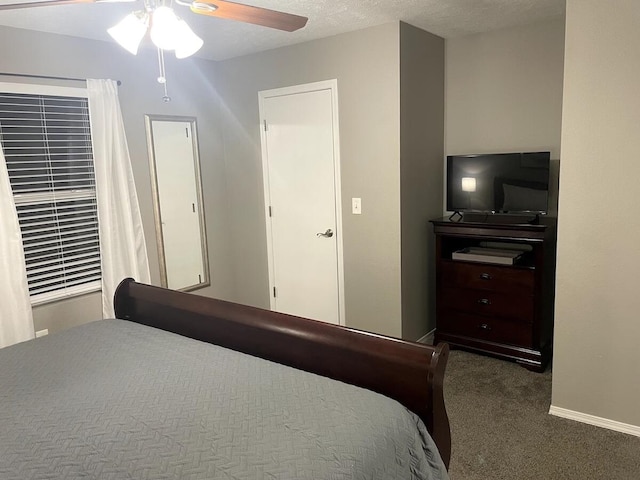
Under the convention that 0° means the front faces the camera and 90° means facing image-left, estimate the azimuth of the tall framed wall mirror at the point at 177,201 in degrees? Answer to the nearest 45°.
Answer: approximately 315°

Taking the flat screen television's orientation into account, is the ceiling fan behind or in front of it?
in front

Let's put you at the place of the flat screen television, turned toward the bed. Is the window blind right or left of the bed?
right

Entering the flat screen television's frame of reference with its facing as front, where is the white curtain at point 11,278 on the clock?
The white curtain is roughly at 2 o'clock from the flat screen television.

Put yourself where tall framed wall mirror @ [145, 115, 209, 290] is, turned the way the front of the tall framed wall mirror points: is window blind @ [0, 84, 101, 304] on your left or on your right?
on your right

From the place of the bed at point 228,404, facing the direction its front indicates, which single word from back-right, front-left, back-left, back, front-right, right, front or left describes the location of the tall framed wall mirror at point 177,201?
front-left

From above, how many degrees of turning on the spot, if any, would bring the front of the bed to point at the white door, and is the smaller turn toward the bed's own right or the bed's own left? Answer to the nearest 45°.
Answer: approximately 45° to the bed's own left

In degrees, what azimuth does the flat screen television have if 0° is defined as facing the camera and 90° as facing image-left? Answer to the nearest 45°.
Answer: approximately 0°

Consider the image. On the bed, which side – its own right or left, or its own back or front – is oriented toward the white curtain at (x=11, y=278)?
left

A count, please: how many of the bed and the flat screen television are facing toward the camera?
1

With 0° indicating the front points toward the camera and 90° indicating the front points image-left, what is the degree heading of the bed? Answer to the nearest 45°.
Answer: approximately 225°

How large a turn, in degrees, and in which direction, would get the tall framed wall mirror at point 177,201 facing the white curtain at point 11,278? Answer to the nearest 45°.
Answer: approximately 90° to its right

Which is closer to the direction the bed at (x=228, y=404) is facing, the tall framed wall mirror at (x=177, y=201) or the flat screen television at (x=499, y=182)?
the flat screen television

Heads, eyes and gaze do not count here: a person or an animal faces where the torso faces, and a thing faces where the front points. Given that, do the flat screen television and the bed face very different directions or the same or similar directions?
very different directions
